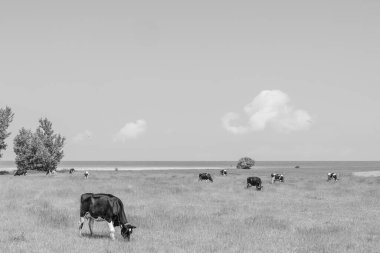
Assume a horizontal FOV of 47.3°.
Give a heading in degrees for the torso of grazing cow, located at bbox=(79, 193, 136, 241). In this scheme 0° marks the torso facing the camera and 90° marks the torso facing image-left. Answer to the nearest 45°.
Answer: approximately 315°
